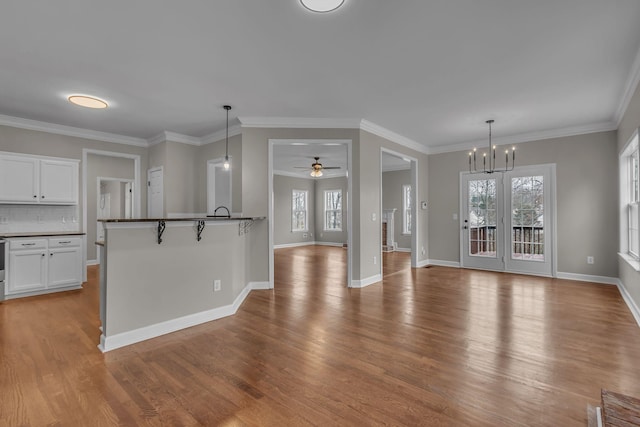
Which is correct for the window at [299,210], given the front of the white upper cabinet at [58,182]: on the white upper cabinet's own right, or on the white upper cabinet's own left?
on the white upper cabinet's own left

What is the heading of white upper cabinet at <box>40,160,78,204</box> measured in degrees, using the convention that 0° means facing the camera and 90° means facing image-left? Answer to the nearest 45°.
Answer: approximately 0°

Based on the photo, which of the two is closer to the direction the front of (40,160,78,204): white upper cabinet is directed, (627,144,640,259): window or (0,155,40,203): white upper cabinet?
the window

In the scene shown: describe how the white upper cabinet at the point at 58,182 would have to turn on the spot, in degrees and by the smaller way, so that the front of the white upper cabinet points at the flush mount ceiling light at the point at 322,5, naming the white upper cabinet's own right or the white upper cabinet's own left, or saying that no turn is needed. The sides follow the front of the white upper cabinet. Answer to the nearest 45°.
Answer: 0° — it already faces it

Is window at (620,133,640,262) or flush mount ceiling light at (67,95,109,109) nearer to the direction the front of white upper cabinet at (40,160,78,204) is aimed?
the flush mount ceiling light

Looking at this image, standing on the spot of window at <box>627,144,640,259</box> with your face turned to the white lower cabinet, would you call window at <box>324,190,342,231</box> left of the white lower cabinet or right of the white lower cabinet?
right

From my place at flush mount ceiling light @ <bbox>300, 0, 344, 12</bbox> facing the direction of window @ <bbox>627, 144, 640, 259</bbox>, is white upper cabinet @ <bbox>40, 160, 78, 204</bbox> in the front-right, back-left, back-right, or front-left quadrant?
back-left

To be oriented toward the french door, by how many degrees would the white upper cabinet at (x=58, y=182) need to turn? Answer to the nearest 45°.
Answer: approximately 45° to its left

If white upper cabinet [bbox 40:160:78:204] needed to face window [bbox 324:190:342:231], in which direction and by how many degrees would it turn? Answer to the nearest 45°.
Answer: approximately 90° to its left
